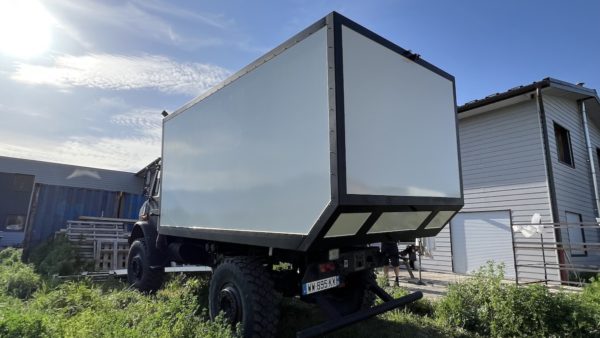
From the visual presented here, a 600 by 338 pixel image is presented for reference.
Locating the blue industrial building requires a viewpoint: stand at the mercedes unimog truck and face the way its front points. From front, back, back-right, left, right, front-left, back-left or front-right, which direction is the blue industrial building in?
front

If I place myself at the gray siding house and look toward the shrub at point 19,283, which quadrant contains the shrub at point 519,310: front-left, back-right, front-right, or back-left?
front-left

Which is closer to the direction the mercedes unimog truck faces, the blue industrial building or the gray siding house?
the blue industrial building

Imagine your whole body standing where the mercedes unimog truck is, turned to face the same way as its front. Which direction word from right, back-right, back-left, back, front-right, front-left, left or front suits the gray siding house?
right

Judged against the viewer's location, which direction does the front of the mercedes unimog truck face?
facing away from the viewer and to the left of the viewer

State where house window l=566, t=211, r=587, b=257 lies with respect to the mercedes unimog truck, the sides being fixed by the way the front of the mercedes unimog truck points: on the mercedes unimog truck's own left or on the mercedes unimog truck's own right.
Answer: on the mercedes unimog truck's own right

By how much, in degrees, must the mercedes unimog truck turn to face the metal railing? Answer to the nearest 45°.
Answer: approximately 90° to its right

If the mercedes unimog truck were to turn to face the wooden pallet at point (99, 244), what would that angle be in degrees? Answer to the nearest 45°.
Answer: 0° — it already faces it
